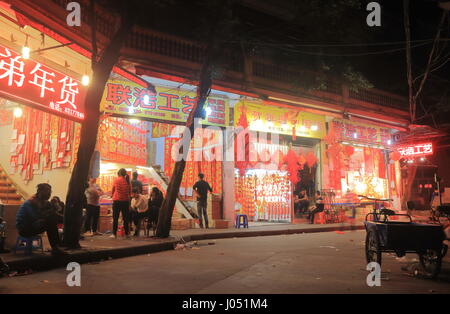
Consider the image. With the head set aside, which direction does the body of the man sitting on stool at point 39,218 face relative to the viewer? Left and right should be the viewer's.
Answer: facing to the right of the viewer

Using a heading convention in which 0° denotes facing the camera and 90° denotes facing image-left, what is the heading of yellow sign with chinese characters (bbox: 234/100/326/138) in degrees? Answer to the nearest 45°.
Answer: approximately 315°

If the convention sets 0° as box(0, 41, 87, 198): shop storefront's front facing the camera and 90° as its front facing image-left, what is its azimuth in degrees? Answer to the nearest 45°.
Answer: approximately 315°

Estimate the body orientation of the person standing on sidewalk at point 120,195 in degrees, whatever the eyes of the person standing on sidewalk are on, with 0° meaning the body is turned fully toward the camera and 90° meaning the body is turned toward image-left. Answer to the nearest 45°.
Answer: approximately 180°

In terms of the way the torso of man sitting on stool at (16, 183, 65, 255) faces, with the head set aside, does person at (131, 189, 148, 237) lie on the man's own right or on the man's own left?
on the man's own left

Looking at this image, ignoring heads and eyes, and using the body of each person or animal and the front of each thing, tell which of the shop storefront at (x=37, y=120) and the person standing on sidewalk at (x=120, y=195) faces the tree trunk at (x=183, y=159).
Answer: the shop storefront

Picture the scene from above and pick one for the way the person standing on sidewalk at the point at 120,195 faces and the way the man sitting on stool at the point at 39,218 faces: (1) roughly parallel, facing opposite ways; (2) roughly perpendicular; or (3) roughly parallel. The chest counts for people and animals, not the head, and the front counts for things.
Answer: roughly perpendicular

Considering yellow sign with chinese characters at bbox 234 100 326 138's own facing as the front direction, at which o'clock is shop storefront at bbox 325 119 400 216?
The shop storefront is roughly at 9 o'clock from the yellow sign with chinese characters.
